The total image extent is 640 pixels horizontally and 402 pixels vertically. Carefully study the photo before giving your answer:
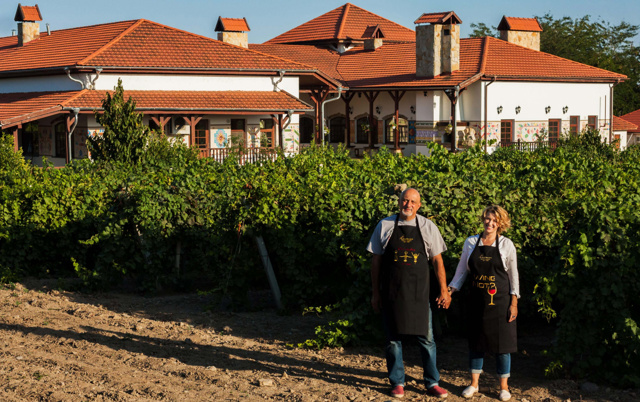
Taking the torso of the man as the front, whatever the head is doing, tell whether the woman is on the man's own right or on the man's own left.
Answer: on the man's own left

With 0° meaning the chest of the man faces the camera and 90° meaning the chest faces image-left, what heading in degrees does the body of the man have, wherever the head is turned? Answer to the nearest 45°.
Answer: approximately 0°
